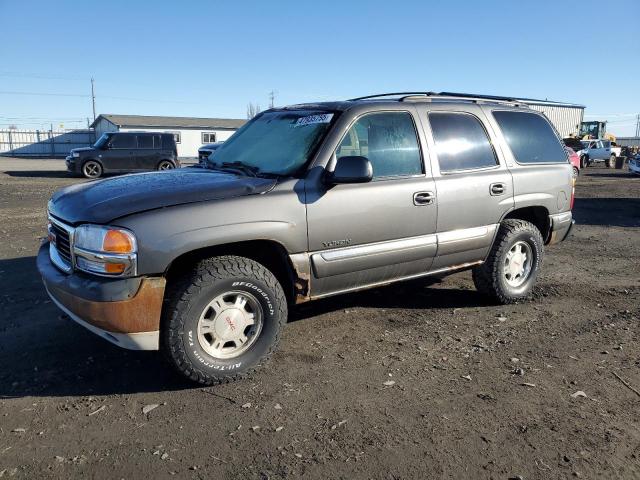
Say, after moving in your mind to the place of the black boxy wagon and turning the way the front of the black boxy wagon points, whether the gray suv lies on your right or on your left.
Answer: on your left

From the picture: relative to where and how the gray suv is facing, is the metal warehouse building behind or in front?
behind

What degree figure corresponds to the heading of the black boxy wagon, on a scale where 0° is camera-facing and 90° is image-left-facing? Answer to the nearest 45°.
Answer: approximately 90°

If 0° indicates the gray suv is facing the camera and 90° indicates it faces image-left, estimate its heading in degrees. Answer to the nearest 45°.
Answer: approximately 45°

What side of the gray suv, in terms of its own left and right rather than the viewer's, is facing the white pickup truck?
back

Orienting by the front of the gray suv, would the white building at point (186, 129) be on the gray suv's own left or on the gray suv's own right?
on the gray suv's own right

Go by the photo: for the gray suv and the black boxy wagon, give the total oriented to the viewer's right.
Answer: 0

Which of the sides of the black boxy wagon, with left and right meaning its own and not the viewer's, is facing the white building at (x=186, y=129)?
right
